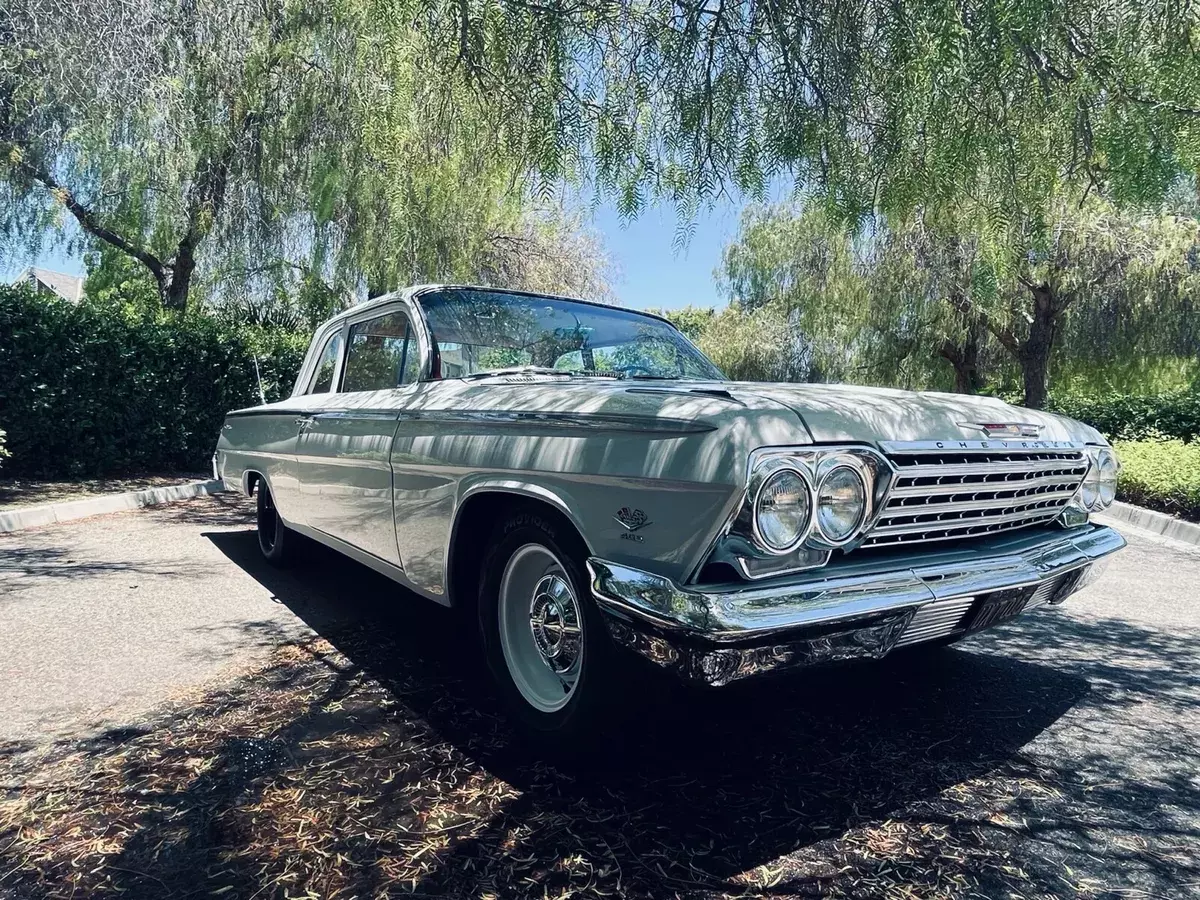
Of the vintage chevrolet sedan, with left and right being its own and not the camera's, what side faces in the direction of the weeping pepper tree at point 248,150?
back

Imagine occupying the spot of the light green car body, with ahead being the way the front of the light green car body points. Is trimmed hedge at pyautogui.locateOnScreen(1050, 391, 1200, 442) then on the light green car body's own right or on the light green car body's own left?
on the light green car body's own left

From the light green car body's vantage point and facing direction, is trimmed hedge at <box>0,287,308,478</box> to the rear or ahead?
to the rear

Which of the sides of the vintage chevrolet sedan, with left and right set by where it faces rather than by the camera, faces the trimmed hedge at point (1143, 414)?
left

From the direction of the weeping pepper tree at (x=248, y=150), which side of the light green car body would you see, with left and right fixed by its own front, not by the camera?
back

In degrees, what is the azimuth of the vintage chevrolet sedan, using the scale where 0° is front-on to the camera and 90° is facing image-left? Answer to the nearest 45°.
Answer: approximately 315°

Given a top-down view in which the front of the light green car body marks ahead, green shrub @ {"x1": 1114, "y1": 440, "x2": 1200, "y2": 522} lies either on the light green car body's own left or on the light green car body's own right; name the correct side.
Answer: on the light green car body's own left
